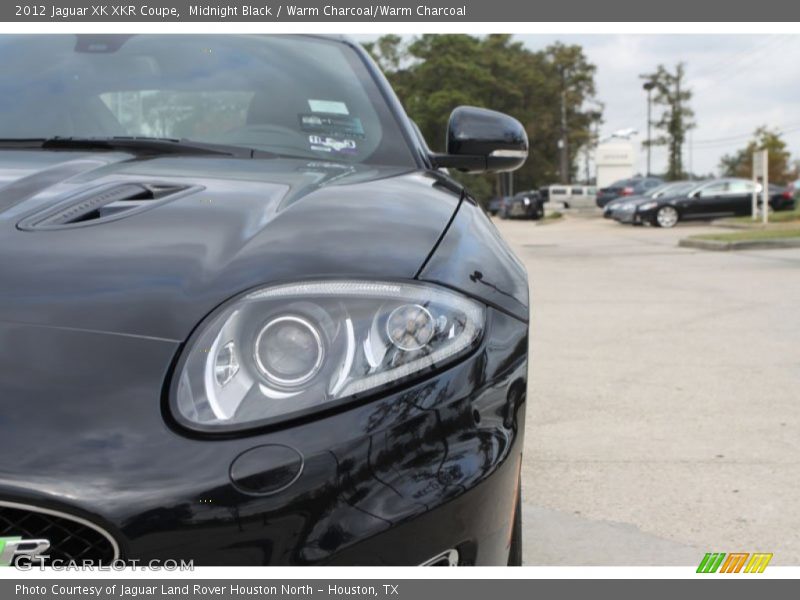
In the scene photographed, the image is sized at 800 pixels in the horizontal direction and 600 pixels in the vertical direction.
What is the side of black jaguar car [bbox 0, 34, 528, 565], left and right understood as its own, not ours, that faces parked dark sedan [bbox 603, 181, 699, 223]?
back

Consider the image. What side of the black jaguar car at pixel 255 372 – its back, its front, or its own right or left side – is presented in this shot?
front

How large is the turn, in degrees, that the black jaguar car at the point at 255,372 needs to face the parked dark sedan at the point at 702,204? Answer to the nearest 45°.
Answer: approximately 135° to its left

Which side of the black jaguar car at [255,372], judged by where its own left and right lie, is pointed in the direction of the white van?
back

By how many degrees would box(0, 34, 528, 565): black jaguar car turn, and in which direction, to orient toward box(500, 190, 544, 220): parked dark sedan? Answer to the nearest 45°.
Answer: approximately 180°
